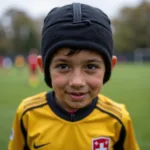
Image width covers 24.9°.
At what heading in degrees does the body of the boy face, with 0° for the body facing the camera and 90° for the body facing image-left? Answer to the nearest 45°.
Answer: approximately 0°
